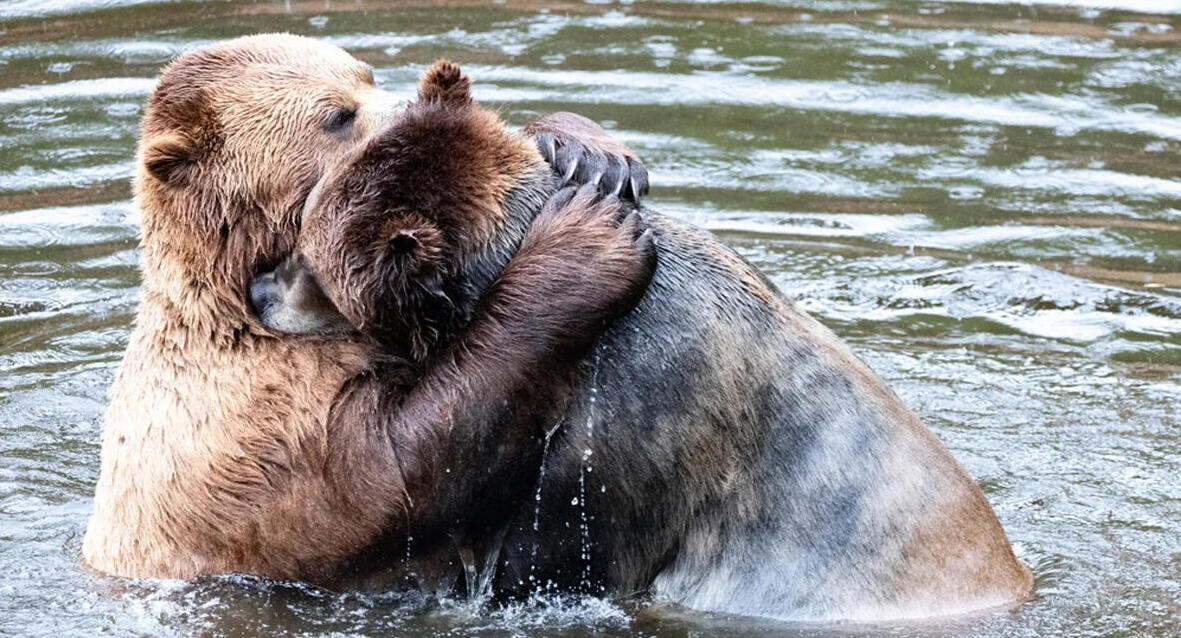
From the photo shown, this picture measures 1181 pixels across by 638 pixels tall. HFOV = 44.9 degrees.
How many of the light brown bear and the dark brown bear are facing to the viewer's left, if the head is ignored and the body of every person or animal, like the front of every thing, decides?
1

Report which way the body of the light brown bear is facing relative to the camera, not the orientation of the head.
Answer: to the viewer's right

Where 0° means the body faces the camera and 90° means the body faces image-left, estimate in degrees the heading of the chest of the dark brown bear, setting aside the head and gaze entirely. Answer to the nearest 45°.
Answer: approximately 90°

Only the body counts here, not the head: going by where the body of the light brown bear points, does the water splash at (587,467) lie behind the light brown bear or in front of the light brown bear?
in front

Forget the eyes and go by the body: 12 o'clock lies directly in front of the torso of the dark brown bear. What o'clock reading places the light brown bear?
The light brown bear is roughly at 12 o'clock from the dark brown bear.

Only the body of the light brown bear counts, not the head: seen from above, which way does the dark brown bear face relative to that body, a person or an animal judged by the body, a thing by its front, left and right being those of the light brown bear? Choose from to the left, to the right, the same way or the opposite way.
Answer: the opposite way

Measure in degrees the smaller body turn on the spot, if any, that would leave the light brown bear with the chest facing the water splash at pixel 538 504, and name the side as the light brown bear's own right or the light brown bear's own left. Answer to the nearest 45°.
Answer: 0° — it already faces it
